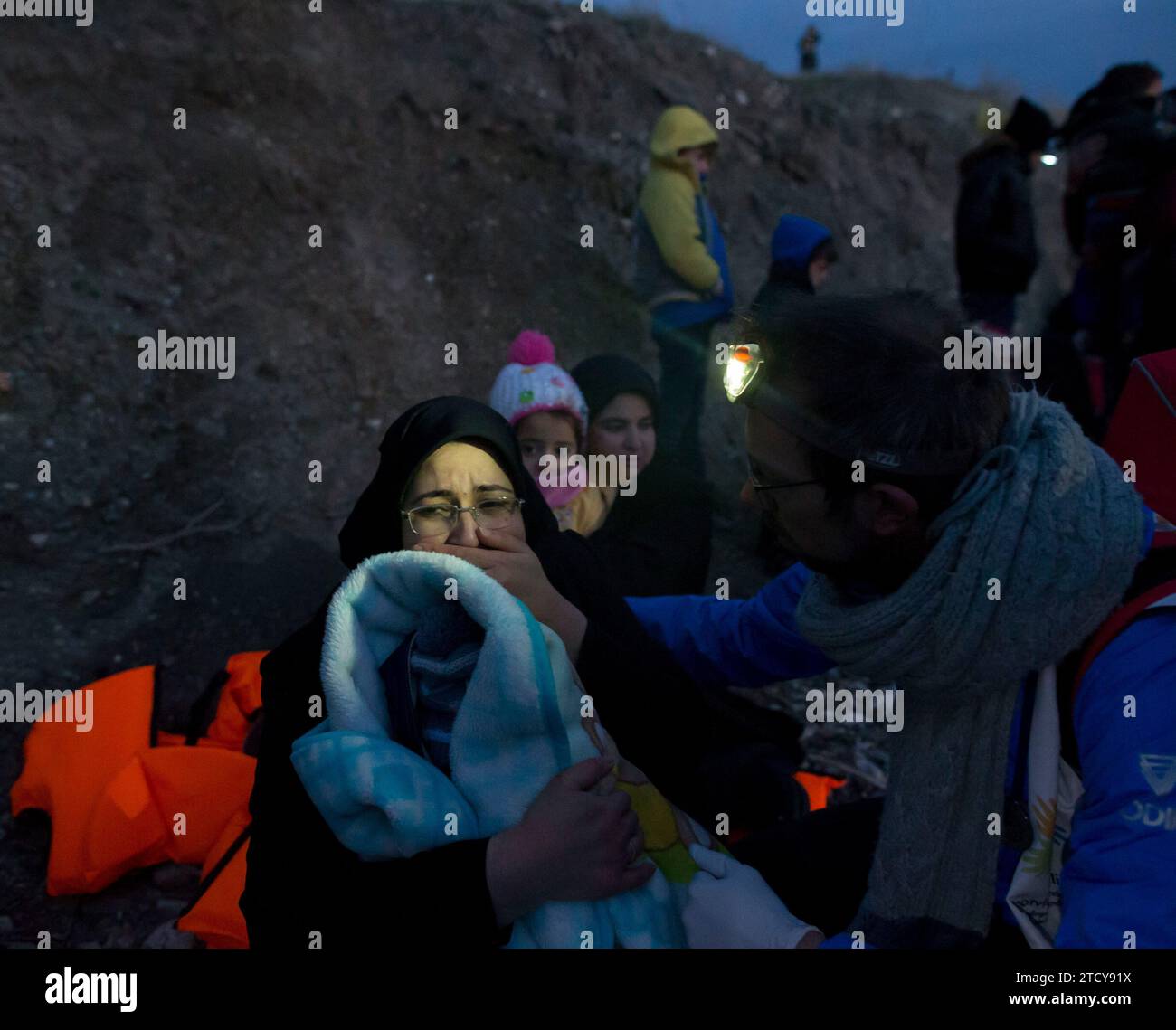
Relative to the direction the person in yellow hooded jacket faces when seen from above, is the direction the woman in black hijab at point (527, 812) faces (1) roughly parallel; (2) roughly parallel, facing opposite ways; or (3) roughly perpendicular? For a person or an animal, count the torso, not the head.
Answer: roughly perpendicular

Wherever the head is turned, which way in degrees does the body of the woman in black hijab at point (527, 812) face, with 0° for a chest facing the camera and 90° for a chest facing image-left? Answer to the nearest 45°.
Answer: approximately 0°

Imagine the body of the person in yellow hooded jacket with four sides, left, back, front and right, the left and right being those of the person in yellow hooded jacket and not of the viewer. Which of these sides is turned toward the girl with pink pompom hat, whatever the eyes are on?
right

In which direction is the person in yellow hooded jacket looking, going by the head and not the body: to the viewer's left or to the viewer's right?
to the viewer's right

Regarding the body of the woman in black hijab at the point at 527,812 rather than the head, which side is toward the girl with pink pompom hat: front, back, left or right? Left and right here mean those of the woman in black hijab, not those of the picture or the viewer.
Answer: back

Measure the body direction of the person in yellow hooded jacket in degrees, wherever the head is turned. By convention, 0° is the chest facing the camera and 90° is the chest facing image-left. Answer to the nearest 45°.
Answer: approximately 270°

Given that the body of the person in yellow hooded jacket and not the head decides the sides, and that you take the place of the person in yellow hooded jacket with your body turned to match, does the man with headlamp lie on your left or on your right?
on your right

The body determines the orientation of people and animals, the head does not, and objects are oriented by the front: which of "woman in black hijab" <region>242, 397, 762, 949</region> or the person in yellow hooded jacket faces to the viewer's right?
the person in yellow hooded jacket
